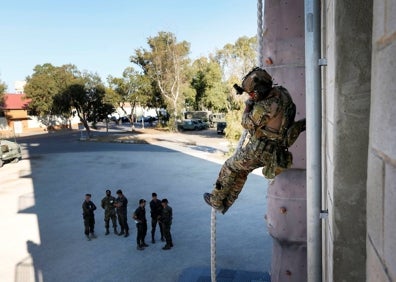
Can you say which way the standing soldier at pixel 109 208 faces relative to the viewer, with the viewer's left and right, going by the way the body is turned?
facing the viewer

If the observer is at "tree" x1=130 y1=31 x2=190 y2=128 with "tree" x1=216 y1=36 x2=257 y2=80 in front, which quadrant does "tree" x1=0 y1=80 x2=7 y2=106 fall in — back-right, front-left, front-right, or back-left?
back-left

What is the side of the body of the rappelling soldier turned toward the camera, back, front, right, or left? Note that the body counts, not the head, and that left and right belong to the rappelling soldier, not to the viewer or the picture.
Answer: left

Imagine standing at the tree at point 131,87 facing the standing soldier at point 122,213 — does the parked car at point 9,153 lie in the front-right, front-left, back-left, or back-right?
front-right

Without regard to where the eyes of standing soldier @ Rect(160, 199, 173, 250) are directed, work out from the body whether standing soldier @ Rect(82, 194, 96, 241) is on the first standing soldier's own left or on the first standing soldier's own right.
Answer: on the first standing soldier's own right

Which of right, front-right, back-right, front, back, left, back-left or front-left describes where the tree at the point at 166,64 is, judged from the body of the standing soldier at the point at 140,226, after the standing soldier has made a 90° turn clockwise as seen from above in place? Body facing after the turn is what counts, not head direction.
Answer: back-right

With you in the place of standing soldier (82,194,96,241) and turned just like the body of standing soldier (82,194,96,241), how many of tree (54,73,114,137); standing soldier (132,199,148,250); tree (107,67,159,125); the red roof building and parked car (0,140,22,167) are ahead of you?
1

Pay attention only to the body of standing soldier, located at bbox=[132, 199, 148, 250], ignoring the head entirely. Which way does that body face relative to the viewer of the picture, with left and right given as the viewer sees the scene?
facing the viewer and to the right of the viewer

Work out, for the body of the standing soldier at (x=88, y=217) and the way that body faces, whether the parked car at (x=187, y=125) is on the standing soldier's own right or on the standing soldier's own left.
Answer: on the standing soldier's own left

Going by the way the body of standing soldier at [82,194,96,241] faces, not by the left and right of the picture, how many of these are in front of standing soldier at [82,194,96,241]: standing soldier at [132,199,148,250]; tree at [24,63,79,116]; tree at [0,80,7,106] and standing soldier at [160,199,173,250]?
2

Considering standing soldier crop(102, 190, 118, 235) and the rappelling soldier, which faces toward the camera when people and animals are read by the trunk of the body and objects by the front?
the standing soldier
